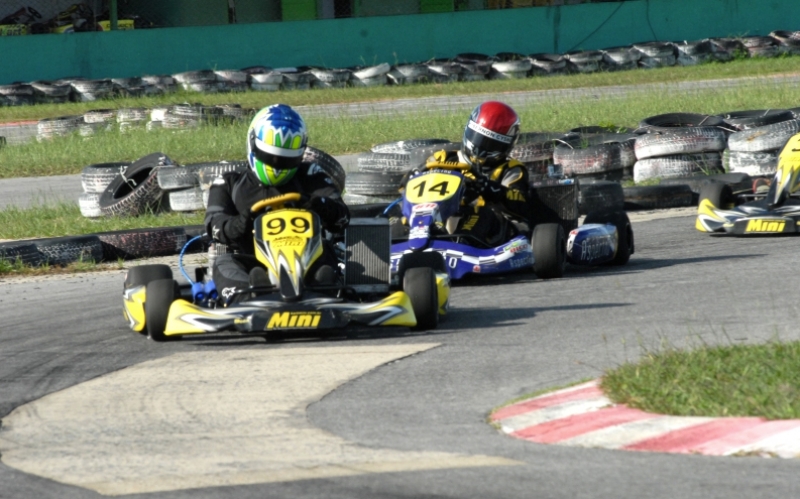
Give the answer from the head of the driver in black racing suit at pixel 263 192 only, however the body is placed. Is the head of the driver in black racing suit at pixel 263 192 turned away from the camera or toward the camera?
toward the camera

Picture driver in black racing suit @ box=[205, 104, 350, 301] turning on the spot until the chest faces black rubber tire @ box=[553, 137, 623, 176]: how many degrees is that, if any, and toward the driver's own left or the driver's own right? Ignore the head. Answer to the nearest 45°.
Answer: approximately 135° to the driver's own left

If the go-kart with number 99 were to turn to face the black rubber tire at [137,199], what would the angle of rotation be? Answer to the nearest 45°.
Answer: approximately 180°

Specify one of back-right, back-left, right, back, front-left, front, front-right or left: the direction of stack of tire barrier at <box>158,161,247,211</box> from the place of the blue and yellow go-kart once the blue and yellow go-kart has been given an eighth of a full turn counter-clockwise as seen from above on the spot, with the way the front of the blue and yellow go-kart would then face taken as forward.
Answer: back-right

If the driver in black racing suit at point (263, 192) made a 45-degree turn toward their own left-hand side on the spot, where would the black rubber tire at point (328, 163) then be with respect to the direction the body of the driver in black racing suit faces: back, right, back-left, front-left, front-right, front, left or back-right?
back-left

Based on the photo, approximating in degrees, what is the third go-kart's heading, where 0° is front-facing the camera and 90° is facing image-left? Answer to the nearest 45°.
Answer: approximately 0°

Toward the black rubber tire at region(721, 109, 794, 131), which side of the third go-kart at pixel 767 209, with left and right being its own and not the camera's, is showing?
back

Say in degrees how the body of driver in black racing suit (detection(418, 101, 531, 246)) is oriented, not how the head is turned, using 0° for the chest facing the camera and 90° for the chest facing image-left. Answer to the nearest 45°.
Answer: approximately 45°

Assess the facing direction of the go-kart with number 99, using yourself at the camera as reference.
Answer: facing the viewer

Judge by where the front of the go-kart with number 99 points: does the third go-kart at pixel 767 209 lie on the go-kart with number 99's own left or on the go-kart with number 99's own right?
on the go-kart with number 99's own left

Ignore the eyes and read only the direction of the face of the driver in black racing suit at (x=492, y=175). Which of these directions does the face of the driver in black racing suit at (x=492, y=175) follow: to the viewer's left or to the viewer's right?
to the viewer's left

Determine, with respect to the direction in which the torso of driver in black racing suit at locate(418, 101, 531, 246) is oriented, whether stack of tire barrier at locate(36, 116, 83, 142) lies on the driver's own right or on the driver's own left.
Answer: on the driver's own right
